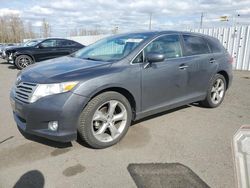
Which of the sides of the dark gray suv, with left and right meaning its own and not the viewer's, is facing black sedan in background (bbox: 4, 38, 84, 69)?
right

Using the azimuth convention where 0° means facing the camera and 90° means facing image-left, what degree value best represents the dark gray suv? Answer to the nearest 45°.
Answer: approximately 45°
